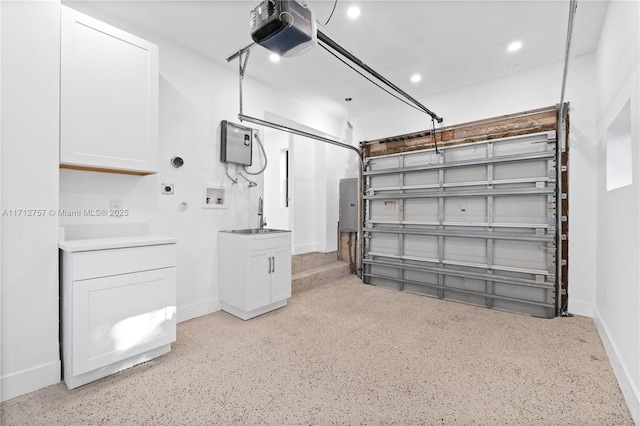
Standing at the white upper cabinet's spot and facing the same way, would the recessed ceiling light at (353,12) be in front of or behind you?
in front

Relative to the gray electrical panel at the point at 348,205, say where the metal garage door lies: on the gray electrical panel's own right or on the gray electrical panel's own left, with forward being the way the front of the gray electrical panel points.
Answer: on the gray electrical panel's own left

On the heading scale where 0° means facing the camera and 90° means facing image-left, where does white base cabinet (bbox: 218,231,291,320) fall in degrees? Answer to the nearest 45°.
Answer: approximately 315°

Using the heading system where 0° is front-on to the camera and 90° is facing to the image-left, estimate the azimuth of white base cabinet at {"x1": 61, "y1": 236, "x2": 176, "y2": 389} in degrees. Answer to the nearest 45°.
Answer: approximately 315°

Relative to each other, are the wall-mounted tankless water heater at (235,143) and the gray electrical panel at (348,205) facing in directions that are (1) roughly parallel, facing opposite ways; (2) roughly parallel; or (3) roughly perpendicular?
roughly perpendicular

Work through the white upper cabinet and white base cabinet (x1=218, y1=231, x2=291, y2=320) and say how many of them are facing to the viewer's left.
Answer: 0

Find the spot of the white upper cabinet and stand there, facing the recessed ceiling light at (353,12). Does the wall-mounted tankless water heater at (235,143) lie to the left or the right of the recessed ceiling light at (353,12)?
left
